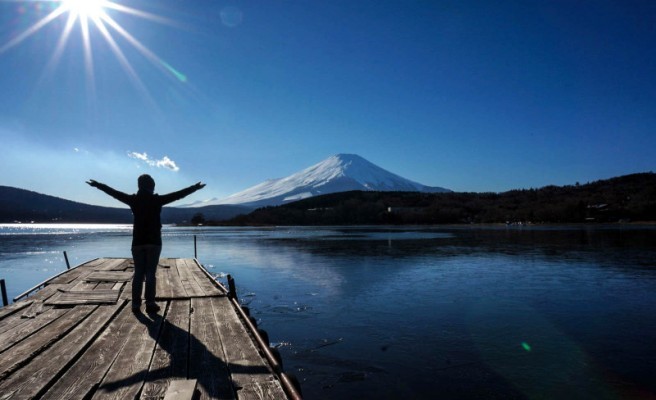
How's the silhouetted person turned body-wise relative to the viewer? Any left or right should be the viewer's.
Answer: facing away from the viewer
